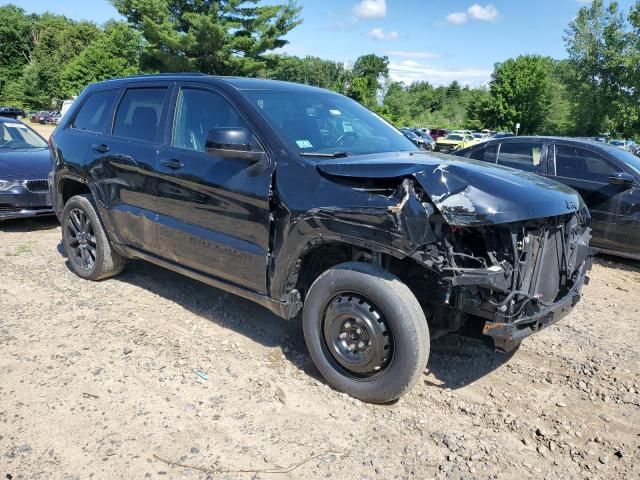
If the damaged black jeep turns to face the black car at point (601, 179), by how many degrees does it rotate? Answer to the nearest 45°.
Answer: approximately 90° to its left

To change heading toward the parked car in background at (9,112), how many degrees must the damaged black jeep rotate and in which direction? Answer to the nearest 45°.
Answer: approximately 180°

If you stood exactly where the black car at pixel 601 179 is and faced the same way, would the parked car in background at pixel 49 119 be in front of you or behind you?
behind

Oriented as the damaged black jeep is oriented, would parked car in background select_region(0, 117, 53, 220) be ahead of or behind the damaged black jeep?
behind

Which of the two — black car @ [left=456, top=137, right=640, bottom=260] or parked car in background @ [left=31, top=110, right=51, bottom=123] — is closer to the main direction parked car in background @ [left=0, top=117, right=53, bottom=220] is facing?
the black car

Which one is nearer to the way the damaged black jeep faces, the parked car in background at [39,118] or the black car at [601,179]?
the black car

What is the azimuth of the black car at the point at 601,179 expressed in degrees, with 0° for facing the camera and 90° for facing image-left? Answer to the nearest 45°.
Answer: approximately 315°

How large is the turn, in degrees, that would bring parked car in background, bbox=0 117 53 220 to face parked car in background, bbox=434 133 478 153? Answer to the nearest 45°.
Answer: approximately 90° to its left

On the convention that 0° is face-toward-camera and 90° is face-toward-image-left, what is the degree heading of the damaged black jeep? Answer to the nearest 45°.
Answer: approximately 315°

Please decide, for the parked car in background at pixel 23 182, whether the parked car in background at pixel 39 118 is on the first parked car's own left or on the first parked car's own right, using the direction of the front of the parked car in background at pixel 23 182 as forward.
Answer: on the first parked car's own left
